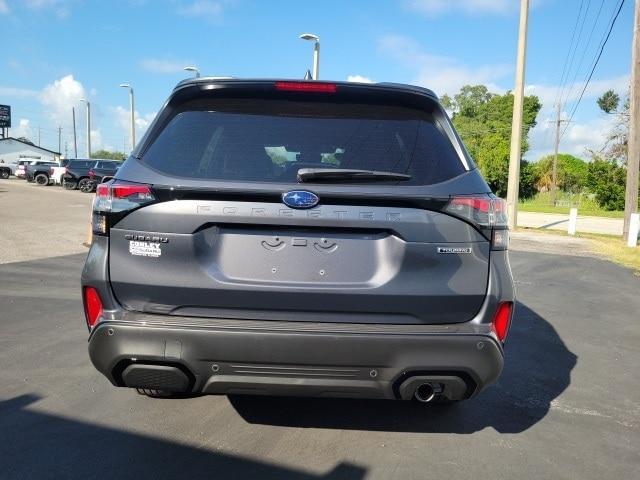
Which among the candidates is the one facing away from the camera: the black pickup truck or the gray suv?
the gray suv

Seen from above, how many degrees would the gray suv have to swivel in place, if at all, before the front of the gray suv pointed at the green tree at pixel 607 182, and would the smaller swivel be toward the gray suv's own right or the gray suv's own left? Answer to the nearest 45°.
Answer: approximately 45° to the gray suv's own right

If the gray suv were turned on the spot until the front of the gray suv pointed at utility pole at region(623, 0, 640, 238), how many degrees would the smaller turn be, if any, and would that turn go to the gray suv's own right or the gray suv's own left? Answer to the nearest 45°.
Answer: approximately 45° to the gray suv's own right

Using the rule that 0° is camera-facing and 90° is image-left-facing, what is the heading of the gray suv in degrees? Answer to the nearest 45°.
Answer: approximately 180°

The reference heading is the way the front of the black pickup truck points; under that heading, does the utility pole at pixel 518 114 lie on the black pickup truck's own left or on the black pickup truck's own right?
on the black pickup truck's own left

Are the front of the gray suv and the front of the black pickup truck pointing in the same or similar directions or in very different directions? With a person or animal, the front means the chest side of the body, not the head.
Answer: very different directions

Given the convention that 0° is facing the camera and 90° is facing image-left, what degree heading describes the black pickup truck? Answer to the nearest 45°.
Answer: approximately 45°

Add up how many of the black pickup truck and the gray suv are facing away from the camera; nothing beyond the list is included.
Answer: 1

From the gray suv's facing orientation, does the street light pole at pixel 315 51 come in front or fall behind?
in front
